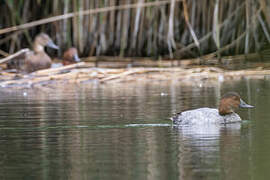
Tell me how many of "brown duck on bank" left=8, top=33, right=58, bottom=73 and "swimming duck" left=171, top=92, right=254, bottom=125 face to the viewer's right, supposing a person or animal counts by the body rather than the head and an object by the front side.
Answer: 2

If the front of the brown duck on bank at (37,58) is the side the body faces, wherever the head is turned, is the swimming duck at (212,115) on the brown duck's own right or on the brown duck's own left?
on the brown duck's own right

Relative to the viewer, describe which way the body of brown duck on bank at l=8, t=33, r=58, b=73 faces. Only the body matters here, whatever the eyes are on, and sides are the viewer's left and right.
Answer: facing to the right of the viewer

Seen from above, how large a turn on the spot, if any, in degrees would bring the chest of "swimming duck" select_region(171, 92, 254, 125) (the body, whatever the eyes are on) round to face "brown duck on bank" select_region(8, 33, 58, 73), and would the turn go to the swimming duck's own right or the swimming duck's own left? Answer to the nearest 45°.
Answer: approximately 135° to the swimming duck's own left

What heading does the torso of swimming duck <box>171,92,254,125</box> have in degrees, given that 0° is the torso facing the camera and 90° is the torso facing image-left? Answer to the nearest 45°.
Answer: approximately 270°
